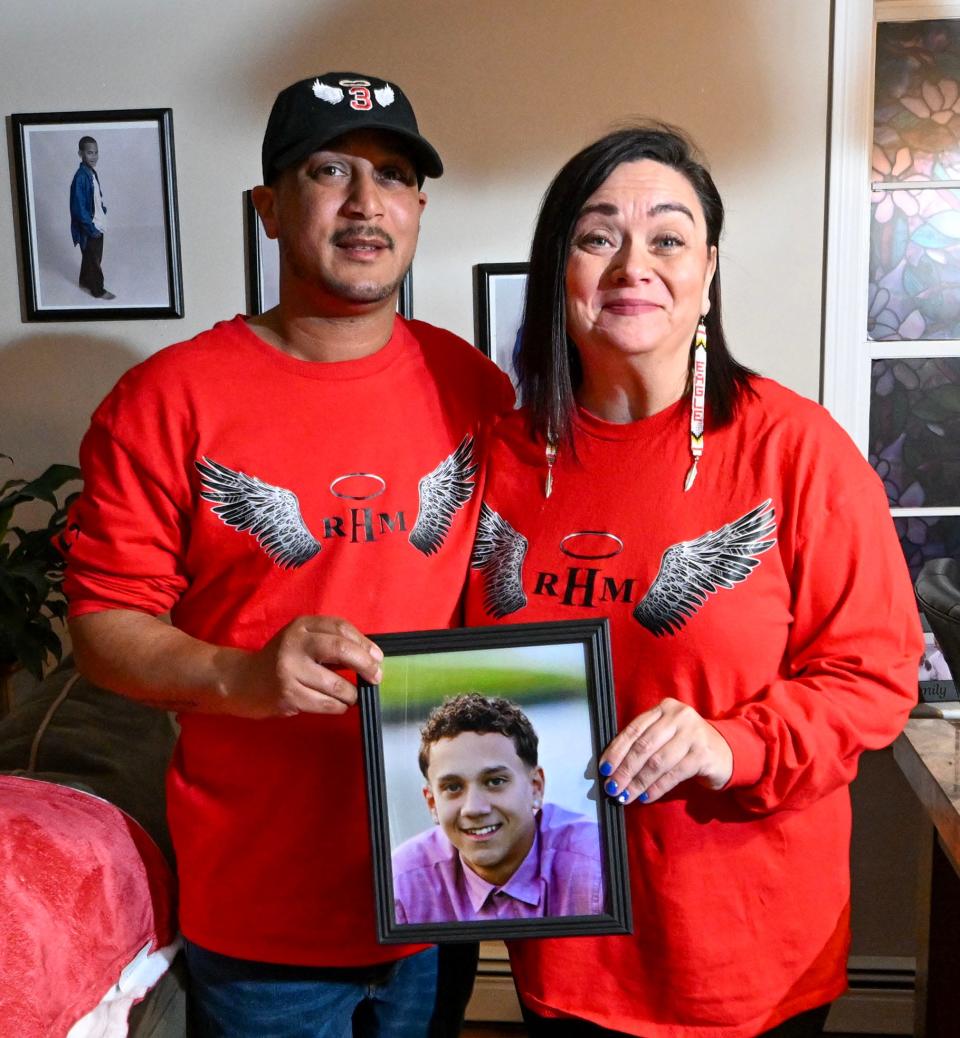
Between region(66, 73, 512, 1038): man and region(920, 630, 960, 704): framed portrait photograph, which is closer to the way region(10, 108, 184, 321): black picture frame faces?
the man

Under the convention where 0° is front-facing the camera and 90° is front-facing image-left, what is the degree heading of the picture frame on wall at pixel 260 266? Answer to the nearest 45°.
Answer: approximately 0°

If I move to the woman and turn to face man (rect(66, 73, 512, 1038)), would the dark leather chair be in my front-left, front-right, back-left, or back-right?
back-right

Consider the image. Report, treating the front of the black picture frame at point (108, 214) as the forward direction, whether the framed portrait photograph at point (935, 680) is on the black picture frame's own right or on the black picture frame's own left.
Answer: on the black picture frame's own left

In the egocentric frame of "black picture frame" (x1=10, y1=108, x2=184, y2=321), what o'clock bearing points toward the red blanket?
The red blanket is roughly at 12 o'clock from the black picture frame.

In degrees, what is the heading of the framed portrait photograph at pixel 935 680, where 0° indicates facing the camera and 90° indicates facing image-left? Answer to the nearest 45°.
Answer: approximately 0°

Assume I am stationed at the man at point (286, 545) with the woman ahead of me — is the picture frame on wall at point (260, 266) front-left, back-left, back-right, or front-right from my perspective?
back-left
